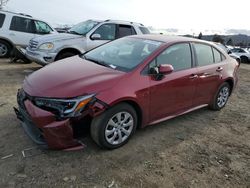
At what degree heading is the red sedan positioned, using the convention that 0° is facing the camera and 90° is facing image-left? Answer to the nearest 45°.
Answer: approximately 45°

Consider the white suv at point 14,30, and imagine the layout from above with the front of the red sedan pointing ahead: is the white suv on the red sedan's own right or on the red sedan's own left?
on the red sedan's own right

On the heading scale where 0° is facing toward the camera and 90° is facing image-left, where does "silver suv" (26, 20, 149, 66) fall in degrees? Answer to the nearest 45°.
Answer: approximately 45°

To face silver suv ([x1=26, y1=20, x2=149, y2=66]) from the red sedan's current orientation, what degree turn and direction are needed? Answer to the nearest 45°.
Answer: approximately 135° to its right

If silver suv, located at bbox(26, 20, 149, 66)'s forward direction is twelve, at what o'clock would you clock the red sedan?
The red sedan is roughly at 10 o'clock from the silver suv.
